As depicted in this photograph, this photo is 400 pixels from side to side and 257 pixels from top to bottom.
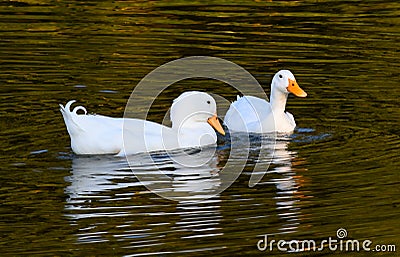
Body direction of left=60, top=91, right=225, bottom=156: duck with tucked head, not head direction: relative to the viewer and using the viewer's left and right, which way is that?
facing to the right of the viewer

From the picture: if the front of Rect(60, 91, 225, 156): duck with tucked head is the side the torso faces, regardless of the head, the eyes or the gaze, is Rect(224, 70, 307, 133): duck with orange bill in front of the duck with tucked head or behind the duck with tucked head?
in front
